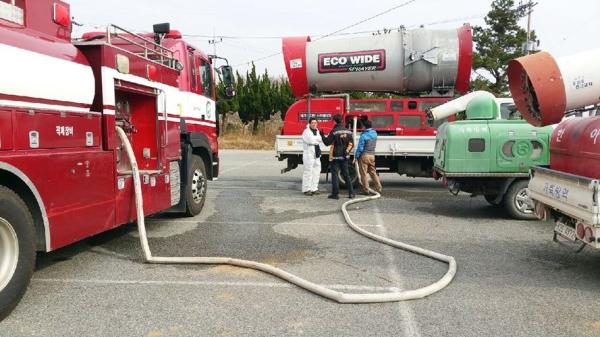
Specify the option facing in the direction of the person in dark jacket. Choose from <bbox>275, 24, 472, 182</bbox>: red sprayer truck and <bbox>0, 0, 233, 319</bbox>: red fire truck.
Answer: <bbox>0, 0, 233, 319</bbox>: red fire truck

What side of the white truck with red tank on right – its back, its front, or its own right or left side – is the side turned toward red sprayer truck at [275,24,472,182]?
left

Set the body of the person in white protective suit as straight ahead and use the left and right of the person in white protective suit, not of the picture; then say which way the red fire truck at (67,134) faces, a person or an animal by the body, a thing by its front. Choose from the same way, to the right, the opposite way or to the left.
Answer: to the left

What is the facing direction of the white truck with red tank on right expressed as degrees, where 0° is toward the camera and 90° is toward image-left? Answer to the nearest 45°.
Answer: approximately 225°

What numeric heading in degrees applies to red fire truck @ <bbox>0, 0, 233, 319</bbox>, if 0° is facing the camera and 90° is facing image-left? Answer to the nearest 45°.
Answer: approximately 225°

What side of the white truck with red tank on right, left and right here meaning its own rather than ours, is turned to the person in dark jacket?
left

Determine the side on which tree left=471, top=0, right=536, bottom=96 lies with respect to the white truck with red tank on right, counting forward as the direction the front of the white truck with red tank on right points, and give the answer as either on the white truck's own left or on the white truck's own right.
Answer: on the white truck's own left
